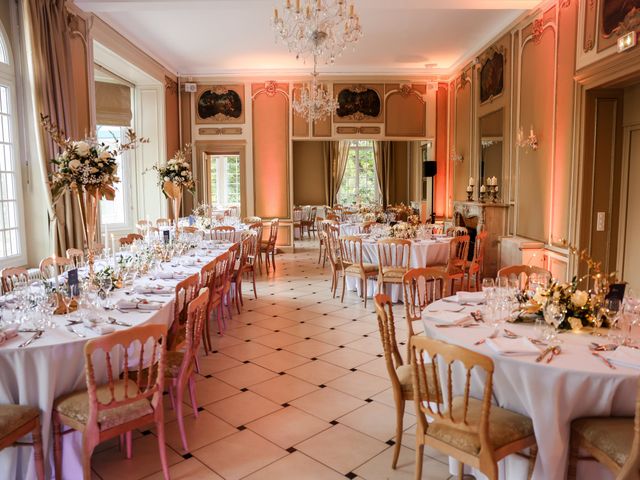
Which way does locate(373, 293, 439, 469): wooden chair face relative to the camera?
to the viewer's right

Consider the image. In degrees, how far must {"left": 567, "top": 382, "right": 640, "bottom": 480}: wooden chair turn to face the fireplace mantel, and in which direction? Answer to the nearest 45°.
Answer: approximately 45° to its right

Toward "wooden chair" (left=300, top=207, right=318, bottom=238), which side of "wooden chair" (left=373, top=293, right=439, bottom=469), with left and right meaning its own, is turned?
left

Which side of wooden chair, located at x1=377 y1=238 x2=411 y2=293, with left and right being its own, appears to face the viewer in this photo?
back

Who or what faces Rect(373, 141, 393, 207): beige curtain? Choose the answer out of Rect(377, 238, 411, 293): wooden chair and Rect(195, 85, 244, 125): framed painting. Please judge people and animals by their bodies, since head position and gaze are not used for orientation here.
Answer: the wooden chair

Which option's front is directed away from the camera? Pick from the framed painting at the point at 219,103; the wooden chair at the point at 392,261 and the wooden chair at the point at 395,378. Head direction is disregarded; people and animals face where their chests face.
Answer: the wooden chair at the point at 392,261

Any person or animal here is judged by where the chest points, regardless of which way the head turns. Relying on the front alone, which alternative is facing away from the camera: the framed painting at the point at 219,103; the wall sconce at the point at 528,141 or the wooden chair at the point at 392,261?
the wooden chair

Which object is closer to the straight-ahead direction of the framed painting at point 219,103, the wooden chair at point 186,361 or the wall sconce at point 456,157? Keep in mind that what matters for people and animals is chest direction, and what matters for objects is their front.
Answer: the wooden chair

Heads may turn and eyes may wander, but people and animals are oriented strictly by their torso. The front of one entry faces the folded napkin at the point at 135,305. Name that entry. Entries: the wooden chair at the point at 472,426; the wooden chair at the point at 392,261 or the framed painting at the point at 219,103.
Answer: the framed painting

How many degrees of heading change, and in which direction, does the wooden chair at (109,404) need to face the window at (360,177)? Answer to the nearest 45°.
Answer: approximately 90° to its right

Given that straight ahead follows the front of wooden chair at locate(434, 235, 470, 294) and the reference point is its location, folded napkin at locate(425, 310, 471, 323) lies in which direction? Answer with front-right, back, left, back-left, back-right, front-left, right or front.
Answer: back-left

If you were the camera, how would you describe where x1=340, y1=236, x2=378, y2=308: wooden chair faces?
facing away from the viewer and to the right of the viewer

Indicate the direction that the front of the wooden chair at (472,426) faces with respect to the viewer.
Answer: facing away from the viewer and to the right of the viewer
